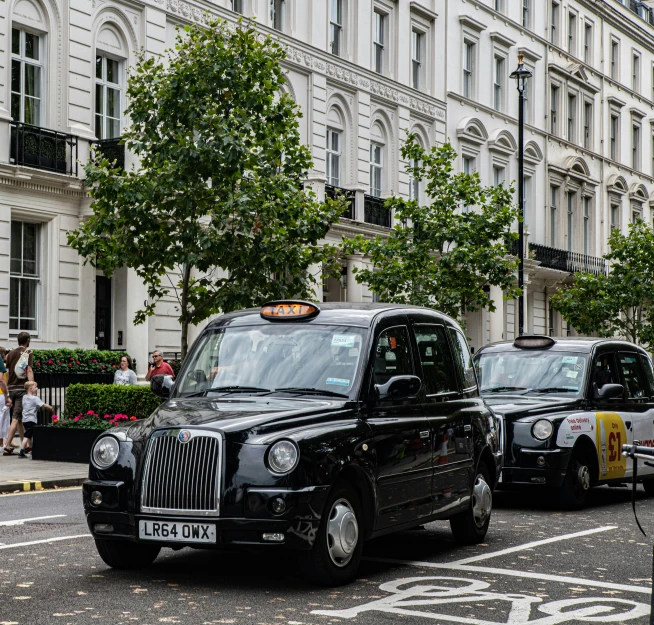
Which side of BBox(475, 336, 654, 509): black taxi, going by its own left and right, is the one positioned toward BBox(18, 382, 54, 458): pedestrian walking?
right

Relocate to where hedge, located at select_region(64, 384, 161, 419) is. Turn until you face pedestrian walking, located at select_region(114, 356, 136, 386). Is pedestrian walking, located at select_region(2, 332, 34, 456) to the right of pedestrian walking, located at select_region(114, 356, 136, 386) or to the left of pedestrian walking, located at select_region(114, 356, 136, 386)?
left
